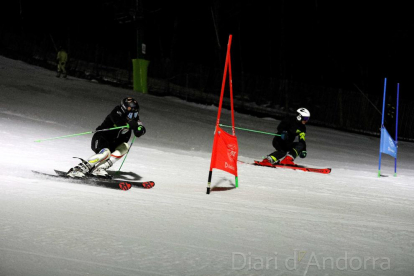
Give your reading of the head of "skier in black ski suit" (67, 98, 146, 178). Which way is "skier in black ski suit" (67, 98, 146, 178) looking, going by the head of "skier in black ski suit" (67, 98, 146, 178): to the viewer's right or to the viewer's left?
to the viewer's right

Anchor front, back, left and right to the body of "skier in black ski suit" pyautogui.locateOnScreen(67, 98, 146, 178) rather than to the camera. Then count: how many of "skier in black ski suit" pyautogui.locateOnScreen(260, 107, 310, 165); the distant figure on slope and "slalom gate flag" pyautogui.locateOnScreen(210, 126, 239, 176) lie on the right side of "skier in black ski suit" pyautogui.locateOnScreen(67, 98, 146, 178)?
0

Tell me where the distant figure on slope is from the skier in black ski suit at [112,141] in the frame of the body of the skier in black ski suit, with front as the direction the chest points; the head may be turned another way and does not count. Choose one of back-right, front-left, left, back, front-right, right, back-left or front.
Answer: back-left

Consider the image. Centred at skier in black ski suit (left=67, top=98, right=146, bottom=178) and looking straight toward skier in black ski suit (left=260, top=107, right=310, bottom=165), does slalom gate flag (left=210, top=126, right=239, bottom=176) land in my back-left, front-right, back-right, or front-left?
front-right

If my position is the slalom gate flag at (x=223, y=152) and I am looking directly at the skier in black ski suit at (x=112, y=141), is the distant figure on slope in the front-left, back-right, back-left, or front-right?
front-right

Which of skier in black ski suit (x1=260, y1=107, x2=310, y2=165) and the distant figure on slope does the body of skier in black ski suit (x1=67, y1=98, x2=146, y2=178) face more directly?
the skier in black ski suit

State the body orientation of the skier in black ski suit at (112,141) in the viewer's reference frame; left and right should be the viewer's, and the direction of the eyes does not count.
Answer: facing the viewer and to the right of the viewer

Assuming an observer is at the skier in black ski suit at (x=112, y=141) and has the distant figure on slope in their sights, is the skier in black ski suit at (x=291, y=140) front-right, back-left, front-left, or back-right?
front-right

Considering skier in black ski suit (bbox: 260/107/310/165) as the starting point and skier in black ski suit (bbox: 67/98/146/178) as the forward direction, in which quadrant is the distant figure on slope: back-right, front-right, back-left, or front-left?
back-right

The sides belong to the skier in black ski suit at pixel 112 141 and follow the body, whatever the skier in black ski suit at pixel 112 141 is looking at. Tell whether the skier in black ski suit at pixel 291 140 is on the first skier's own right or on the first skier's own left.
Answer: on the first skier's own left

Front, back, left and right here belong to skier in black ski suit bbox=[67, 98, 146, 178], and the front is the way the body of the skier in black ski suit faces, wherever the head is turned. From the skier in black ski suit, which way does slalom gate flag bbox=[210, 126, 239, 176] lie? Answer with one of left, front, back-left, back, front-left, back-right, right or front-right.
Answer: front-left

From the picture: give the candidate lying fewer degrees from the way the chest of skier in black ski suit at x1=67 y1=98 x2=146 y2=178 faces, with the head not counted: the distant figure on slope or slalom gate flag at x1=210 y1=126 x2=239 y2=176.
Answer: the slalom gate flag
